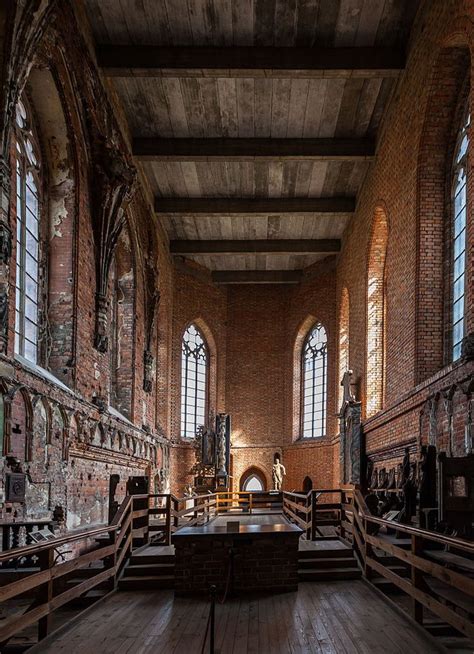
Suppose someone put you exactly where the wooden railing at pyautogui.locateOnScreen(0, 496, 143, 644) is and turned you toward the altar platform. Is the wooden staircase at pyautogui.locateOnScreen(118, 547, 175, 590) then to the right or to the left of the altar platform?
left

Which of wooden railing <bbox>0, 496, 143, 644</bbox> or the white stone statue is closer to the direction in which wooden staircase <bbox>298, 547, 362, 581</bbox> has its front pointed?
the wooden railing

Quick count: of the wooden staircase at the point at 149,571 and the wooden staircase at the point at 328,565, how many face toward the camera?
2

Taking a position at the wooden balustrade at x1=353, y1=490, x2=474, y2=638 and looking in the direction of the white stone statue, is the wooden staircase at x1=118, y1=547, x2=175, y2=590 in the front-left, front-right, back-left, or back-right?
front-left

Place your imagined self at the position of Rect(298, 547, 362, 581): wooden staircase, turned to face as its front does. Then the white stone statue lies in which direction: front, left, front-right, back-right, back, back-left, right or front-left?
back

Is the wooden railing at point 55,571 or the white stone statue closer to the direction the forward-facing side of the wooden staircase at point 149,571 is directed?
the wooden railing

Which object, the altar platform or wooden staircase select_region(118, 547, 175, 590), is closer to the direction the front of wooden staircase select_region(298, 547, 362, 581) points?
the altar platform

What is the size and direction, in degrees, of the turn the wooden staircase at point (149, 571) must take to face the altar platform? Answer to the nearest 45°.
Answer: approximately 45° to its left

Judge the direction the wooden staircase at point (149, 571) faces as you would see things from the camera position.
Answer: facing the viewer

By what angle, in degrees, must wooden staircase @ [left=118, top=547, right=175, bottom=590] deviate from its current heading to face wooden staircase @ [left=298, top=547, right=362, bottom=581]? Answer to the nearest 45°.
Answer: approximately 90° to its left

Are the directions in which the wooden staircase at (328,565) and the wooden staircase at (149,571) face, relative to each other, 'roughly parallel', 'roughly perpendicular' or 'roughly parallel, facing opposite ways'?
roughly parallel

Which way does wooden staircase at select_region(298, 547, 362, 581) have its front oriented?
toward the camera

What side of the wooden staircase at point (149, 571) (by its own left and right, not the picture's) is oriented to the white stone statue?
back

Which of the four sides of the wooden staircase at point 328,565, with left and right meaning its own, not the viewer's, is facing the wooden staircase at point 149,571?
right
